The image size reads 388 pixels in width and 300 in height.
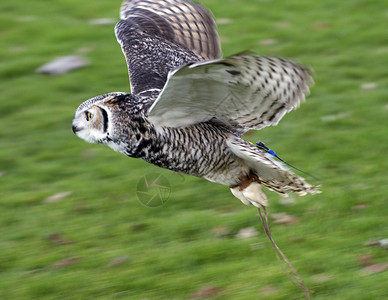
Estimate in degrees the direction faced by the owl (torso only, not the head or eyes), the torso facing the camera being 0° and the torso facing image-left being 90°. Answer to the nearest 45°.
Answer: approximately 90°
